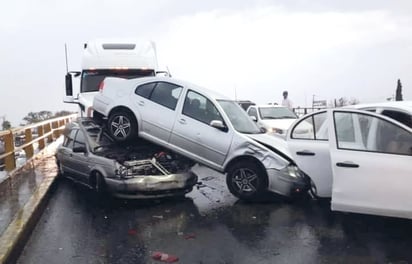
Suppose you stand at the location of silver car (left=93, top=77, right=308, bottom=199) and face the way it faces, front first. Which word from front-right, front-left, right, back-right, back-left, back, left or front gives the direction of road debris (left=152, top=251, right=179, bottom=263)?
front-right

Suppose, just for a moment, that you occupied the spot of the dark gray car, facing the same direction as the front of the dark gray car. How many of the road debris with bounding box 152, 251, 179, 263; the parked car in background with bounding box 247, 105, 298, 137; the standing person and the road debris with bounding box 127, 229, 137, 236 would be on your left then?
2

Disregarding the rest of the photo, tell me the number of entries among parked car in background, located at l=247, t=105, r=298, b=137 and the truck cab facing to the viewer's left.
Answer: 0

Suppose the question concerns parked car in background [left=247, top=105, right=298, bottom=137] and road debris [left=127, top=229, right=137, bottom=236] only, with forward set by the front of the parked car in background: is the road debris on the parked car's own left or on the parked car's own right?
on the parked car's own right

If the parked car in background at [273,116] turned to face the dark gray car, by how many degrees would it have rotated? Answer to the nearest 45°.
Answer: approximately 45° to its right

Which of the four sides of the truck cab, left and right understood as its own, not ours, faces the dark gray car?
front

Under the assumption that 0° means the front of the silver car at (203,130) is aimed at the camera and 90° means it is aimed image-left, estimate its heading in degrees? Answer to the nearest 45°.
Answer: approximately 315°

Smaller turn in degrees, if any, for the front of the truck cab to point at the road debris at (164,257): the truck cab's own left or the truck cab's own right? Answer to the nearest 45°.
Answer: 0° — it already faces it

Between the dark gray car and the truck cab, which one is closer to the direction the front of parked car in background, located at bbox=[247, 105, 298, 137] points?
the dark gray car

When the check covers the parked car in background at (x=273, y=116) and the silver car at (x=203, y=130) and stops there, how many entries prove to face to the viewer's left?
0

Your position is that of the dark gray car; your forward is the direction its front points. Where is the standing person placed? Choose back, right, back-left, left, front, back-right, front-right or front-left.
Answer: left

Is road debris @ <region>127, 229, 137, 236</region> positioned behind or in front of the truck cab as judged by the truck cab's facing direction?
in front

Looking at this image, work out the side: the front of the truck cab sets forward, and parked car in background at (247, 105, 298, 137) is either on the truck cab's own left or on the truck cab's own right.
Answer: on the truck cab's own left

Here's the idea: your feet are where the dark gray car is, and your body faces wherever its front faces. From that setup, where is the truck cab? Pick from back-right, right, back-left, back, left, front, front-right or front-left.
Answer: back-left

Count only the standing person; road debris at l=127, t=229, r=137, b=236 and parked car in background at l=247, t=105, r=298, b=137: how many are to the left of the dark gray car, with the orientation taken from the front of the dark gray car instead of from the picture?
2

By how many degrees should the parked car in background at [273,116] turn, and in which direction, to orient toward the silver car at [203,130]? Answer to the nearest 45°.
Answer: approximately 45° to its right
